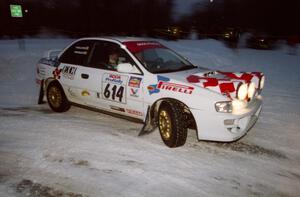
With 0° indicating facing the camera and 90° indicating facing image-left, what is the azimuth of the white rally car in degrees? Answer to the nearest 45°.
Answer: approximately 315°
